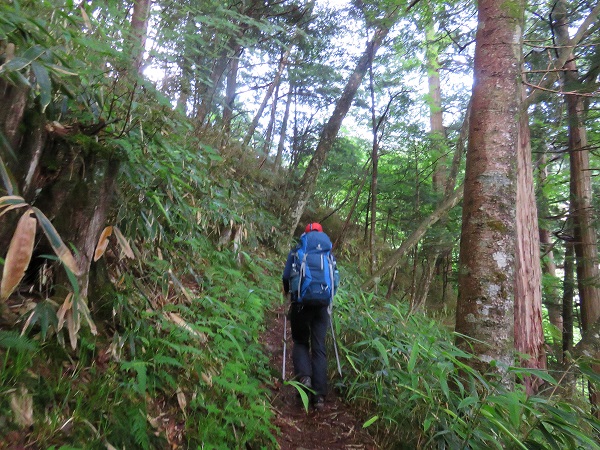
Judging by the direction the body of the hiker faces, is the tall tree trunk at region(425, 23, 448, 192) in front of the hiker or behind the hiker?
in front

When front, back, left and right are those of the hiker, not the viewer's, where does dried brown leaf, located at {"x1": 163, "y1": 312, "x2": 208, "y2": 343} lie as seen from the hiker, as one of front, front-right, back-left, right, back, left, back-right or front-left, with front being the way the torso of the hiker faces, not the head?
back-left

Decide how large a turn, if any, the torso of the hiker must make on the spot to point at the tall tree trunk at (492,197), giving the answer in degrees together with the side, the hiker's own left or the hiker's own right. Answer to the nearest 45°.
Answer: approximately 135° to the hiker's own right

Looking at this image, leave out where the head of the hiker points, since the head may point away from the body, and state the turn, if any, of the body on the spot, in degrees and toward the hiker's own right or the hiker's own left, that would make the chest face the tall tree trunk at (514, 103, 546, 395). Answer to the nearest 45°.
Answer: approximately 90° to the hiker's own right

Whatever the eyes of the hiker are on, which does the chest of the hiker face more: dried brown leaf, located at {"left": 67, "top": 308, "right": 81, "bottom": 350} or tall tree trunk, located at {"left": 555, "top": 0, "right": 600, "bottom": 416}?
the tall tree trunk

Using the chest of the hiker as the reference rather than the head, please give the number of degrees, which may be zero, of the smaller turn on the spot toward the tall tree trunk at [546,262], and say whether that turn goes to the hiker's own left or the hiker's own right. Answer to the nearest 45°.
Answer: approximately 45° to the hiker's own right

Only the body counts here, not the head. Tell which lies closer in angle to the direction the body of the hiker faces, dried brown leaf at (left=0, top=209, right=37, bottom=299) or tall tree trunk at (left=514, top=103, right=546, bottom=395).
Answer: the tall tree trunk

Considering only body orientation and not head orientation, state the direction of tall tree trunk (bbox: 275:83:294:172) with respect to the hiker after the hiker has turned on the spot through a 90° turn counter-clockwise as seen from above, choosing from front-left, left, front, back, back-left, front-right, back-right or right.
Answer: right

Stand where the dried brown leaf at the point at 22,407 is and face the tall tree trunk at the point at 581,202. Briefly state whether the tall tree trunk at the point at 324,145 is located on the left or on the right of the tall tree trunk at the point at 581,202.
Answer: left

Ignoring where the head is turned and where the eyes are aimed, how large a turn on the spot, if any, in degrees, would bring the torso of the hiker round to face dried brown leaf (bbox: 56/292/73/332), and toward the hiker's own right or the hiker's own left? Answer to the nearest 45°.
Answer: approximately 135° to the hiker's own left

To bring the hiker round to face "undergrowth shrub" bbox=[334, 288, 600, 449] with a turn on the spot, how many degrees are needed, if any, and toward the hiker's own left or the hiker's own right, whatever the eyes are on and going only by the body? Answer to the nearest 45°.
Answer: approximately 135° to the hiker's own right

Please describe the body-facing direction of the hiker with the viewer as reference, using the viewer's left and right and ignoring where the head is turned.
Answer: facing away from the viewer

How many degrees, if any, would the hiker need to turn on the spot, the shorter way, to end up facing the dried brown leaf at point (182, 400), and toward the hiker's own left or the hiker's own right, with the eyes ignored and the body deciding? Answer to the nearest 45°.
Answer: approximately 135° to the hiker's own left

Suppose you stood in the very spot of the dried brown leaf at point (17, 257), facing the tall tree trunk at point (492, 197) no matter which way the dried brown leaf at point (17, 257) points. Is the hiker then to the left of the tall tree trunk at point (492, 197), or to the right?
left
